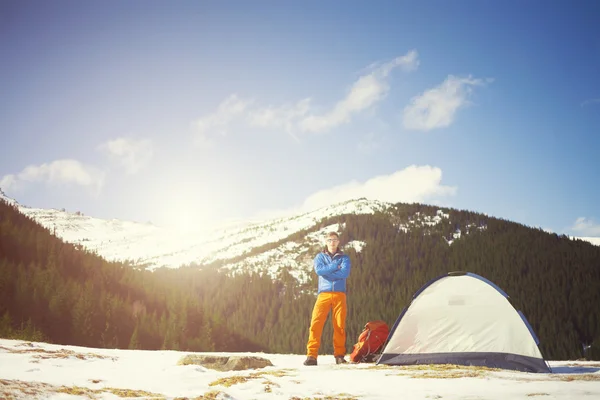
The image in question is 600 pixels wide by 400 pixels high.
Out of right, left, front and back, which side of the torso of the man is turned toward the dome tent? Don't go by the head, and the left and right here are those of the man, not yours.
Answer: left

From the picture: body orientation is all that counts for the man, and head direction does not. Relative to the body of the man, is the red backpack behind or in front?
behind

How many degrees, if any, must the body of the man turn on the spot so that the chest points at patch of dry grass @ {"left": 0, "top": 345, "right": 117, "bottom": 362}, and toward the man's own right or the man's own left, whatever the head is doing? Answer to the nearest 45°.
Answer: approximately 45° to the man's own right

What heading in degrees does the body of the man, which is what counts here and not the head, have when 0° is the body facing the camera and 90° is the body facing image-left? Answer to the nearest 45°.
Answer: approximately 0°

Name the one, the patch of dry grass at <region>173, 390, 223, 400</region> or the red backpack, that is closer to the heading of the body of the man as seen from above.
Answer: the patch of dry grass
